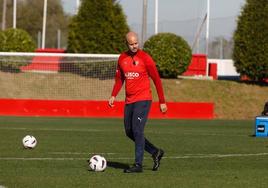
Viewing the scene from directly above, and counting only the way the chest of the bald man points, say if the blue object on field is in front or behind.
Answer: behind

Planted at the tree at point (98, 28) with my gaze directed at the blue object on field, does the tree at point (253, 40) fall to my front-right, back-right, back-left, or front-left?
front-left

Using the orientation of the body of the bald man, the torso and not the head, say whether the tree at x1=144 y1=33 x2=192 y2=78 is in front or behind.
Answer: behind

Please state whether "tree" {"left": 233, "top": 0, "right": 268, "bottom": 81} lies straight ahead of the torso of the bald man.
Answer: no

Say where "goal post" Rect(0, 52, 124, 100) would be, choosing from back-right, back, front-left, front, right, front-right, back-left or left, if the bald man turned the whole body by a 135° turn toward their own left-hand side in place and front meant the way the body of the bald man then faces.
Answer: left

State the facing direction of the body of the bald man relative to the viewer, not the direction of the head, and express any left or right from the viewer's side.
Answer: facing the viewer and to the left of the viewer

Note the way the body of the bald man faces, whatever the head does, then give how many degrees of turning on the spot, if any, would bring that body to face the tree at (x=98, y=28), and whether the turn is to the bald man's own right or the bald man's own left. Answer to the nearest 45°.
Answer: approximately 135° to the bald man's own right
